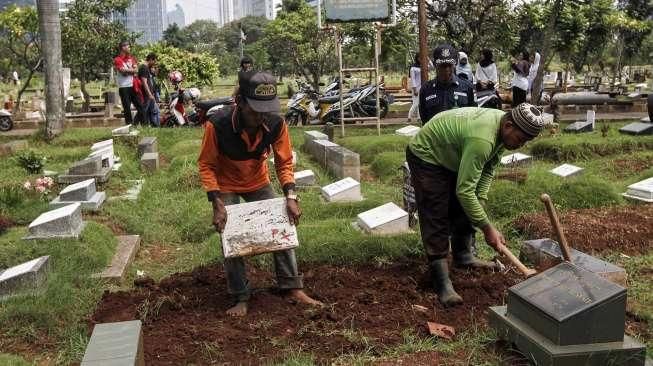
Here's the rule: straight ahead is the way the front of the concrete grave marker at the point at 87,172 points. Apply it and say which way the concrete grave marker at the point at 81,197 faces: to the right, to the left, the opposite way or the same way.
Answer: the same way

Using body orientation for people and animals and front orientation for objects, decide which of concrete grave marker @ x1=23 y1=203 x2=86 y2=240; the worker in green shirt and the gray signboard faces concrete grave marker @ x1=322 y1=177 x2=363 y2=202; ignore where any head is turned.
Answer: the gray signboard

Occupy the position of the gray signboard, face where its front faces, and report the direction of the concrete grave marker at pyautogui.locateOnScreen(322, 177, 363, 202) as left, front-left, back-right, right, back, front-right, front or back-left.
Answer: front

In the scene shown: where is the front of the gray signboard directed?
toward the camera

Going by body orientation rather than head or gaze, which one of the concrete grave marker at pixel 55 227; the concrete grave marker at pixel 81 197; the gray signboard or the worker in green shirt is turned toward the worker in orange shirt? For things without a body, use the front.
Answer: the gray signboard

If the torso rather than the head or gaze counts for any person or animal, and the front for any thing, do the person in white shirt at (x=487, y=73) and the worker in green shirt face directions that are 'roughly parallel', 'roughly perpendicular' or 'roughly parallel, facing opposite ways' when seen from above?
roughly perpendicular

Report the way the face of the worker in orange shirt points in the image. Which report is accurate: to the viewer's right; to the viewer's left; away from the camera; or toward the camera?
toward the camera

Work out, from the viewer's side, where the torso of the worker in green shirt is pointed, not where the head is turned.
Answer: to the viewer's right

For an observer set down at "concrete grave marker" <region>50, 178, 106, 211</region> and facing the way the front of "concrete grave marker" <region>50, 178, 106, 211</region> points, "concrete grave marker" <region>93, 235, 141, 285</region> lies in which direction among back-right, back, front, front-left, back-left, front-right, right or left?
left
